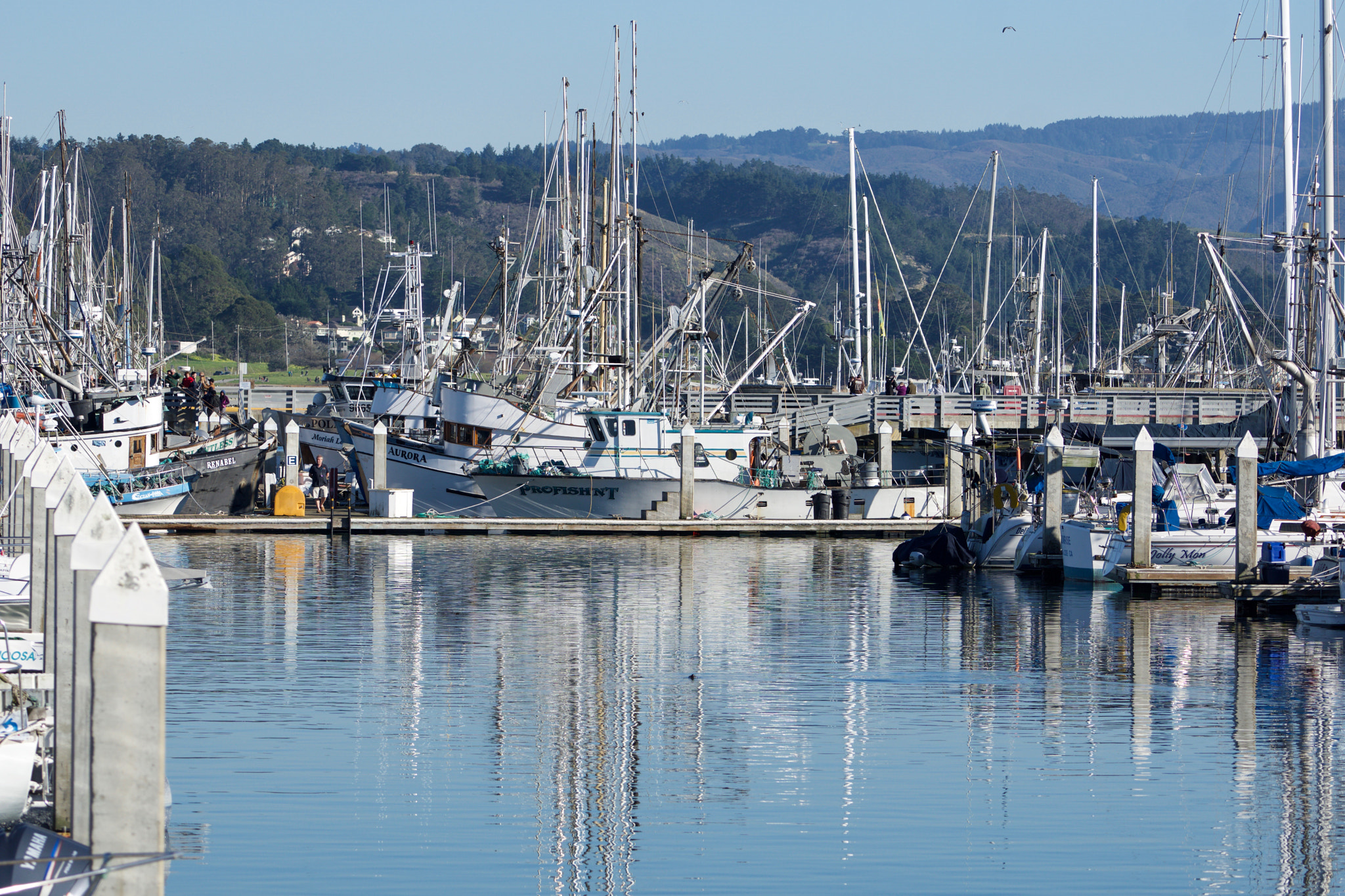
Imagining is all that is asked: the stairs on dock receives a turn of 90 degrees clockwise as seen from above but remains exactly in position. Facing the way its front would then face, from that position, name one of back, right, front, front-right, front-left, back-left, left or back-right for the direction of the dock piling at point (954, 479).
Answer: right

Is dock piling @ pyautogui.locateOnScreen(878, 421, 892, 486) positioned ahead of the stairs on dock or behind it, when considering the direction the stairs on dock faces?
behind

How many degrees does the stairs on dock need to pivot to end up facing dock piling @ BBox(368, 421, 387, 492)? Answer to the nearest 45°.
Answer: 0° — it already faces it

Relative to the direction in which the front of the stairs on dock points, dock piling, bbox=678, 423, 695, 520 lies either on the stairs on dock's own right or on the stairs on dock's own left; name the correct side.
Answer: on the stairs on dock's own left

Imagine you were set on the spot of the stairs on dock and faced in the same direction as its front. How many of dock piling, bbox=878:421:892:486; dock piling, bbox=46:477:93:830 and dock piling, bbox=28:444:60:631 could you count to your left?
2

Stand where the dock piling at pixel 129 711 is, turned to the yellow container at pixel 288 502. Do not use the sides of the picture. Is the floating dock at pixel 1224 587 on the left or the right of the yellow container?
right

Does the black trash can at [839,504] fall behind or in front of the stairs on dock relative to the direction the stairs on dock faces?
behind

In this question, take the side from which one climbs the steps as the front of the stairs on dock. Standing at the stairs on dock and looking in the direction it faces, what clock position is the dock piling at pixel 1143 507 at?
The dock piling is roughly at 8 o'clock from the stairs on dock.

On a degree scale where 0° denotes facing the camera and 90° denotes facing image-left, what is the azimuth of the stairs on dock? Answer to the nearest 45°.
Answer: approximately 90°

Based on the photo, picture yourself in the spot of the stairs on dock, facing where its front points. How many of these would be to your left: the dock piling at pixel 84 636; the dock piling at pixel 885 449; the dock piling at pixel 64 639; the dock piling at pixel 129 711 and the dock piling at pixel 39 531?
4

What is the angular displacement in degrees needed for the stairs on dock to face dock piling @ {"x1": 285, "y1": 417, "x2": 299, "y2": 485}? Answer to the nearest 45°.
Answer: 0° — it already faces it

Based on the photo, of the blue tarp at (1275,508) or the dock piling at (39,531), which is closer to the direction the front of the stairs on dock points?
the dock piling

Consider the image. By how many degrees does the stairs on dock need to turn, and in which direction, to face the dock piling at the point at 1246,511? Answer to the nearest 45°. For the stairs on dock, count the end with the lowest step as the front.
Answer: approximately 135° to its left
